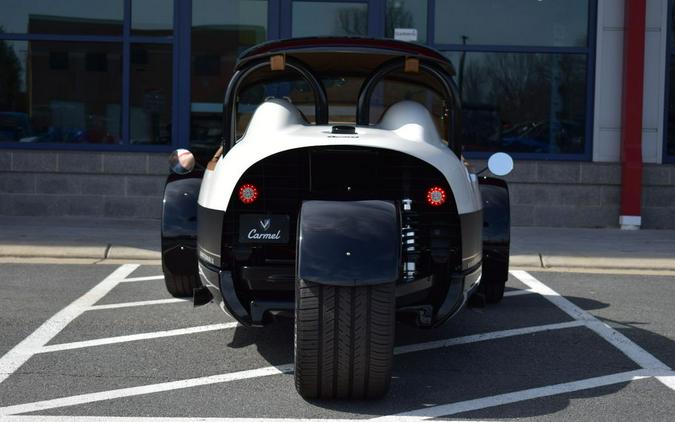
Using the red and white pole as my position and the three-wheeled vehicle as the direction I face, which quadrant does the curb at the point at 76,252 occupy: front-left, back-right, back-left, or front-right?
front-right

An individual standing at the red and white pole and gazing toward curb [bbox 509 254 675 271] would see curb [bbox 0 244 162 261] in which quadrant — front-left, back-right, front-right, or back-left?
front-right

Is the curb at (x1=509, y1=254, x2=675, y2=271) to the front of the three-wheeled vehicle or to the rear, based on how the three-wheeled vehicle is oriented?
to the front

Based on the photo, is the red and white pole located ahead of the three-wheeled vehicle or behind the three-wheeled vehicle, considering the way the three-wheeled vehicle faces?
ahead

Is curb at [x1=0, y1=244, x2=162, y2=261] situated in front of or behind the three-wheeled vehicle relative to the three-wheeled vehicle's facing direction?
in front

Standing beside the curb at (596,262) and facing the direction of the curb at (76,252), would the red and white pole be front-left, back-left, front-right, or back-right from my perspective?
back-right

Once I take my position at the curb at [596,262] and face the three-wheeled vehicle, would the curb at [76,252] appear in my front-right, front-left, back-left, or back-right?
front-right

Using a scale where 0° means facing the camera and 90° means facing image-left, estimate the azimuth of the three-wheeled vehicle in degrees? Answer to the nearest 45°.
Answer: approximately 180°

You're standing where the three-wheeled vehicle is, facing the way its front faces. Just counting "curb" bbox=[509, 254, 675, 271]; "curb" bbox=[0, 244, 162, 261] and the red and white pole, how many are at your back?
0
